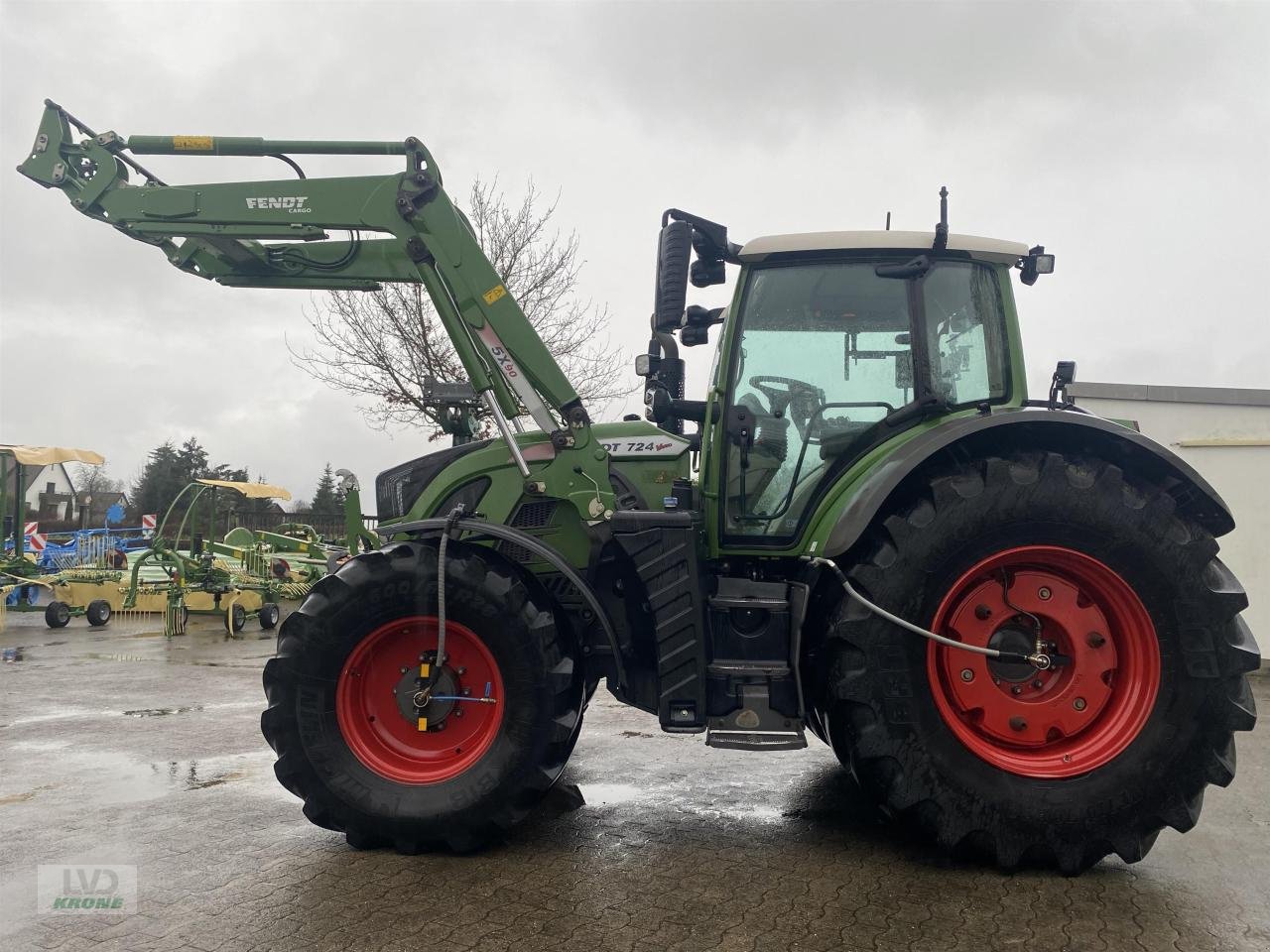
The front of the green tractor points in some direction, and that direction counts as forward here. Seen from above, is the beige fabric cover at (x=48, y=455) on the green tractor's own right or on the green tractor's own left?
on the green tractor's own right

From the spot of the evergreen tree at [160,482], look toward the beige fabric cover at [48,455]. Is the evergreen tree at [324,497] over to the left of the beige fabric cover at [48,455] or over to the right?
left

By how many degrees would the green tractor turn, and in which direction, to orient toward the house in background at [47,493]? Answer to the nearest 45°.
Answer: approximately 45° to its right

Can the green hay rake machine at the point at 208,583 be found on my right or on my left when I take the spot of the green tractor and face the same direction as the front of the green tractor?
on my right

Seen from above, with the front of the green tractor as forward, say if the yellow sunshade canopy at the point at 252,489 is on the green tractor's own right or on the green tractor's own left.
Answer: on the green tractor's own right

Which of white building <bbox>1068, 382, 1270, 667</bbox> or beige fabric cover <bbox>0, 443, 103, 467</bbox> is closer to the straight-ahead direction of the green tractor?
the beige fabric cover

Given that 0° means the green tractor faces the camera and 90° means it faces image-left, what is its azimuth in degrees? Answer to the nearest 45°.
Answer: approximately 90°

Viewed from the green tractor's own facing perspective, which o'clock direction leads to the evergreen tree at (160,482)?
The evergreen tree is roughly at 2 o'clock from the green tractor.

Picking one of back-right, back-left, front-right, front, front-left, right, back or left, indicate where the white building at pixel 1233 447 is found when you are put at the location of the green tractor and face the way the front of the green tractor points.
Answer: back-right
